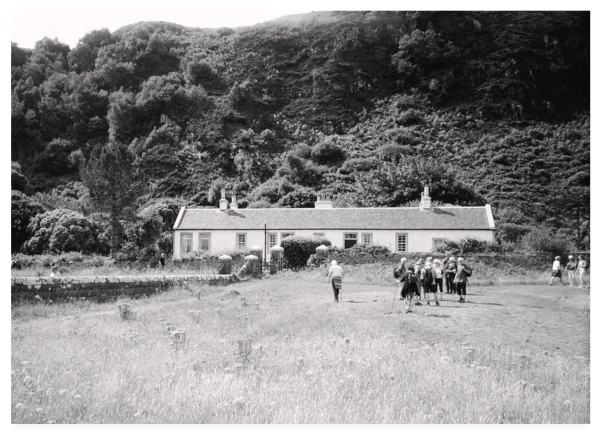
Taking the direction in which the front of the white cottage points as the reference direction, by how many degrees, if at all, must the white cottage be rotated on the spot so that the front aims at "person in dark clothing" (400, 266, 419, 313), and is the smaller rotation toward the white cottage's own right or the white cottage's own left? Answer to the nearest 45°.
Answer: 0° — it already faces them

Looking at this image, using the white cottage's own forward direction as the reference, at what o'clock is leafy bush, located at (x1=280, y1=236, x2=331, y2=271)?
The leafy bush is roughly at 1 o'clock from the white cottage.

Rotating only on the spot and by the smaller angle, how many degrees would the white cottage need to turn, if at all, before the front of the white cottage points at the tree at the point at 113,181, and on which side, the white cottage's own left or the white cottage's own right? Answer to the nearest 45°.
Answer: approximately 45° to the white cottage's own right

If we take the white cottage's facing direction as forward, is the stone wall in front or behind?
in front

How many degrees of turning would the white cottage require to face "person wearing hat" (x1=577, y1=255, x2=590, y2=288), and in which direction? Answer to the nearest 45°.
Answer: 0° — it already faces them

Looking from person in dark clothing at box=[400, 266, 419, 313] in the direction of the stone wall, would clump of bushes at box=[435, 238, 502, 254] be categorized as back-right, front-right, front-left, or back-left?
back-right

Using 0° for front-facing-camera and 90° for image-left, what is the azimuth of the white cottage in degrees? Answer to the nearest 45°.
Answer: approximately 0°

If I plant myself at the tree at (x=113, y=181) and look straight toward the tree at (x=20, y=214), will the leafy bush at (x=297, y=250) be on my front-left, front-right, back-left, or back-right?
back-left

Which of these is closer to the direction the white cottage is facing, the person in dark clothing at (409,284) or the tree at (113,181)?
the person in dark clothing

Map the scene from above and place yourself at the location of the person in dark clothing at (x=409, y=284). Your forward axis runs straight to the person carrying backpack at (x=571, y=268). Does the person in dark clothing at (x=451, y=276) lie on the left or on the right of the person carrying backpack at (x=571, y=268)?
left
